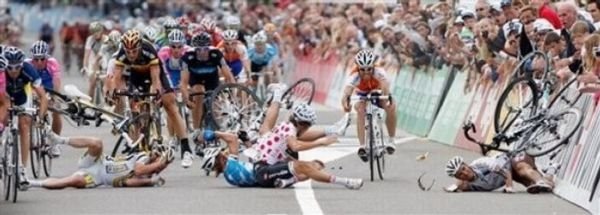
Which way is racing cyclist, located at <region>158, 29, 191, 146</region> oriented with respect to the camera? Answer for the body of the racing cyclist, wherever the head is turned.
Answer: toward the camera

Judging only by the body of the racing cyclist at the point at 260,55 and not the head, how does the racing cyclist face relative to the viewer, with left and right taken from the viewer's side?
facing the viewer

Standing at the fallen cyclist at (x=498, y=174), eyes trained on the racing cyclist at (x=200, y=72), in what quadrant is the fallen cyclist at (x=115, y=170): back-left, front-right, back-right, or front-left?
front-left

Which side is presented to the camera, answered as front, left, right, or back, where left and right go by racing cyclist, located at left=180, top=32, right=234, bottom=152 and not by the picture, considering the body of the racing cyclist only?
front

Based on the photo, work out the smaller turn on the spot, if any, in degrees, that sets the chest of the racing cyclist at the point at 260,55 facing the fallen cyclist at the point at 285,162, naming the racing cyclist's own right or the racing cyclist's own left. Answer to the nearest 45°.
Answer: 0° — they already face them
